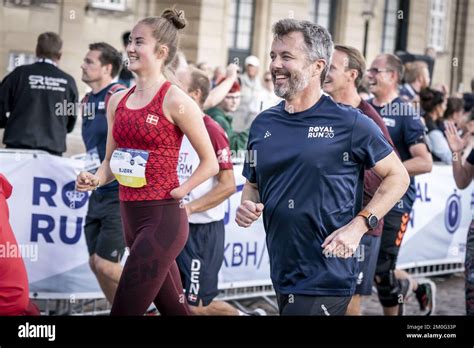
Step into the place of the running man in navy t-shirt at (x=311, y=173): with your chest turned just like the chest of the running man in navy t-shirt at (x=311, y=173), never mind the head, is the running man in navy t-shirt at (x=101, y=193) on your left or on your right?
on your right

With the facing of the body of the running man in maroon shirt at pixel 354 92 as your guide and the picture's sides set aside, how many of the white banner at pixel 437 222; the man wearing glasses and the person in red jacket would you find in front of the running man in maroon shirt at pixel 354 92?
1

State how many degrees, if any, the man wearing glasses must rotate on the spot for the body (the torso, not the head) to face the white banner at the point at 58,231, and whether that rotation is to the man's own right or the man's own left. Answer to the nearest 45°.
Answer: approximately 45° to the man's own right

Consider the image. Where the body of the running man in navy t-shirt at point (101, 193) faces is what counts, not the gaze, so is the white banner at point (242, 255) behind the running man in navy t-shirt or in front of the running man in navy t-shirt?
behind

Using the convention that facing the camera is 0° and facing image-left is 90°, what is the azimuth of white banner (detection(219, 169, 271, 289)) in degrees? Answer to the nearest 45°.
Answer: approximately 0°

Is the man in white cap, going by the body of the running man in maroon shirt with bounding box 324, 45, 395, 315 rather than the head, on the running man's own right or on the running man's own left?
on the running man's own right

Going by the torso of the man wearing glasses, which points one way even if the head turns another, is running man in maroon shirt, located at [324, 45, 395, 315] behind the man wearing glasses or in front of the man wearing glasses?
in front

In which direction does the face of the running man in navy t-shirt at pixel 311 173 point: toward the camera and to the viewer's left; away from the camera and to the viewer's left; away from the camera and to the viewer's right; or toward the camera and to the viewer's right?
toward the camera and to the viewer's left

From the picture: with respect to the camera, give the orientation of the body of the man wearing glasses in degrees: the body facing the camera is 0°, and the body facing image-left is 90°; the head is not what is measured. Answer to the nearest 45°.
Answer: approximately 45°
